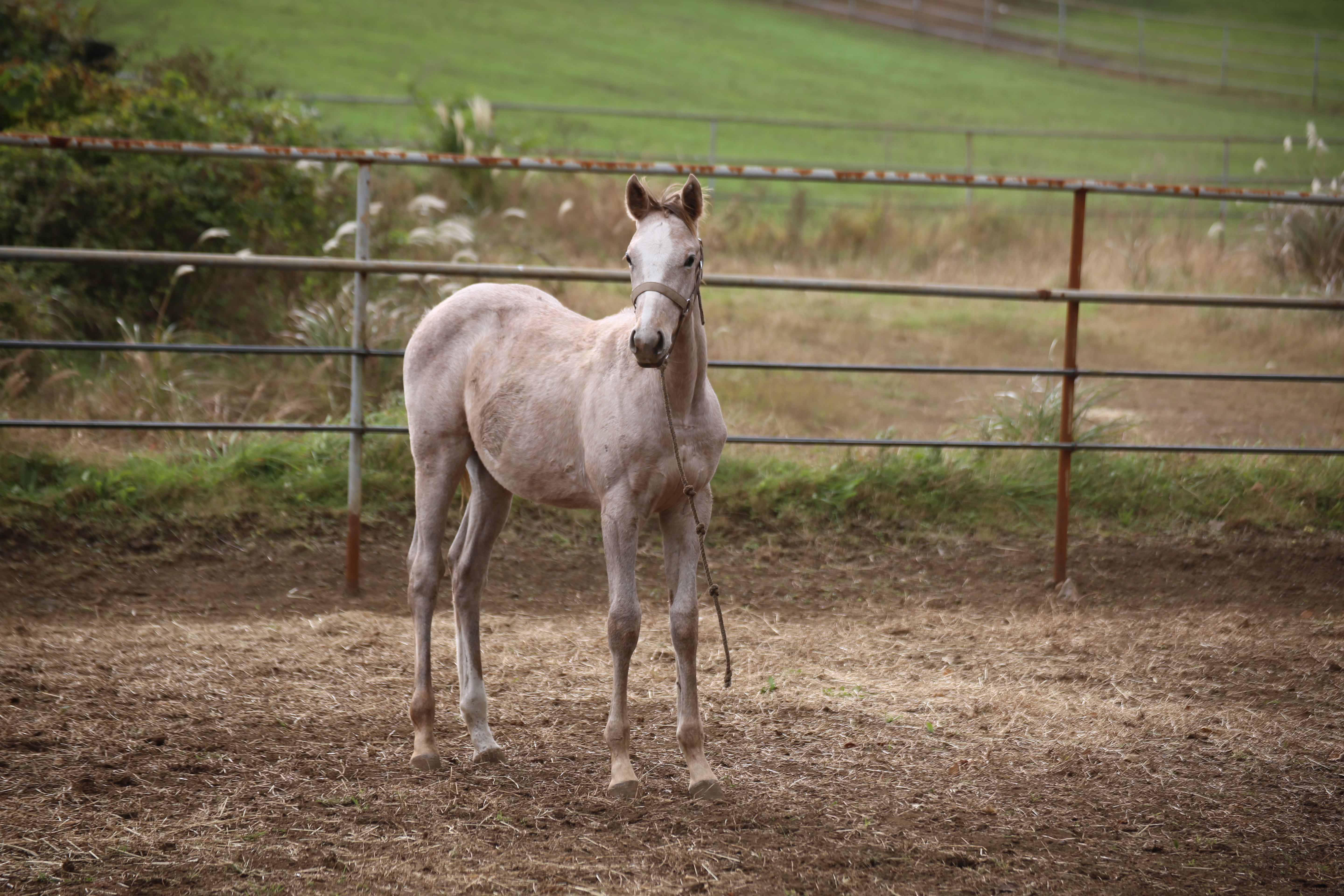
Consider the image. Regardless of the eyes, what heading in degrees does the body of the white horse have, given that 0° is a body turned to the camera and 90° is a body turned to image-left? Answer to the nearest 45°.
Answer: approximately 315°

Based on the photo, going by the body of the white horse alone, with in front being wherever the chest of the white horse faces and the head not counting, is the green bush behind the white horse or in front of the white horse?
behind

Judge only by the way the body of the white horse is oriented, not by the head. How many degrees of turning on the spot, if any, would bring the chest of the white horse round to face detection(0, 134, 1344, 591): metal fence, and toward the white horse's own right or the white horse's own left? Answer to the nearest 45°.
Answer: approximately 135° to the white horse's own left

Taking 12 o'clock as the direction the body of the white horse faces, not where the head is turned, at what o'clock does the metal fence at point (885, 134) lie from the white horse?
The metal fence is roughly at 8 o'clock from the white horse.

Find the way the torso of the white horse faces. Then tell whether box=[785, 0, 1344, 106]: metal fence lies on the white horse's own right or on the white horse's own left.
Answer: on the white horse's own left
